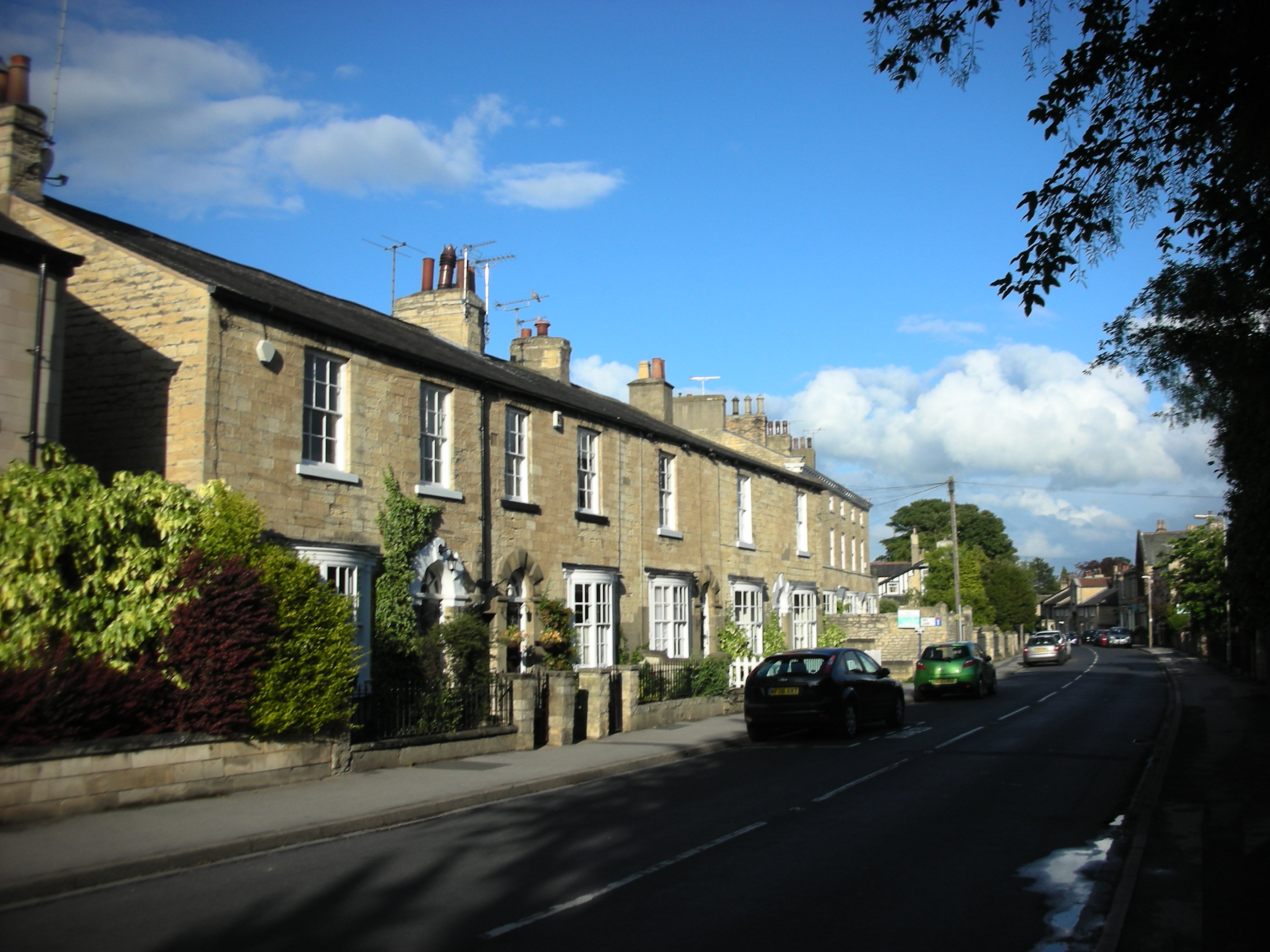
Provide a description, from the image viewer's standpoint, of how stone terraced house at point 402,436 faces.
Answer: facing the viewer and to the right of the viewer

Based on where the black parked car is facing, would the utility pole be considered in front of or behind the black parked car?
in front

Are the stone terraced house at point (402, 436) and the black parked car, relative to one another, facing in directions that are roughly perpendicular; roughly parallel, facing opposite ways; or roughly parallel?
roughly perpendicular

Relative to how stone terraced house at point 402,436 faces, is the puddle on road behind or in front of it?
in front

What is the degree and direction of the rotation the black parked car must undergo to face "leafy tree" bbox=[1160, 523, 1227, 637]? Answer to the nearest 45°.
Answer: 0° — it already faces it

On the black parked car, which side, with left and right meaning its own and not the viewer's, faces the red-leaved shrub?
back

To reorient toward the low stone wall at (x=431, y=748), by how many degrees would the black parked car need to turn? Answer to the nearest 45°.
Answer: approximately 180°

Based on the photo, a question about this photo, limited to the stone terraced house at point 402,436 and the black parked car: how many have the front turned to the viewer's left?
0

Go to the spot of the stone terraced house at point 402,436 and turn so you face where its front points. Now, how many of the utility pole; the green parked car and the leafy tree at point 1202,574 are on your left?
3

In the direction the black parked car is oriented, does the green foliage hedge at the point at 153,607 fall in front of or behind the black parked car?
behind

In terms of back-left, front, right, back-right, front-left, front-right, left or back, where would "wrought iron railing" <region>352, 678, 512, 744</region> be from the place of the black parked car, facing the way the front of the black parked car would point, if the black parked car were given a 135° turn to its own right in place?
front-right

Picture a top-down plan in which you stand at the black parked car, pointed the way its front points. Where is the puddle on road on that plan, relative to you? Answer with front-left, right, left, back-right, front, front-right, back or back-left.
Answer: back-right

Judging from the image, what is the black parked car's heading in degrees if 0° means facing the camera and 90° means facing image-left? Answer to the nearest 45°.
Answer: approximately 225°

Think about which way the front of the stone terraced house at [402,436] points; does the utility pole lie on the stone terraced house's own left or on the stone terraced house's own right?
on the stone terraced house's own left

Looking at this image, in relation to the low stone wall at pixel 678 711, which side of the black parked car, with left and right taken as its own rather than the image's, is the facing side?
left

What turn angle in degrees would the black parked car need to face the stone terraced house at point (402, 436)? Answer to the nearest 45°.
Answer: approximately 135° to its left
